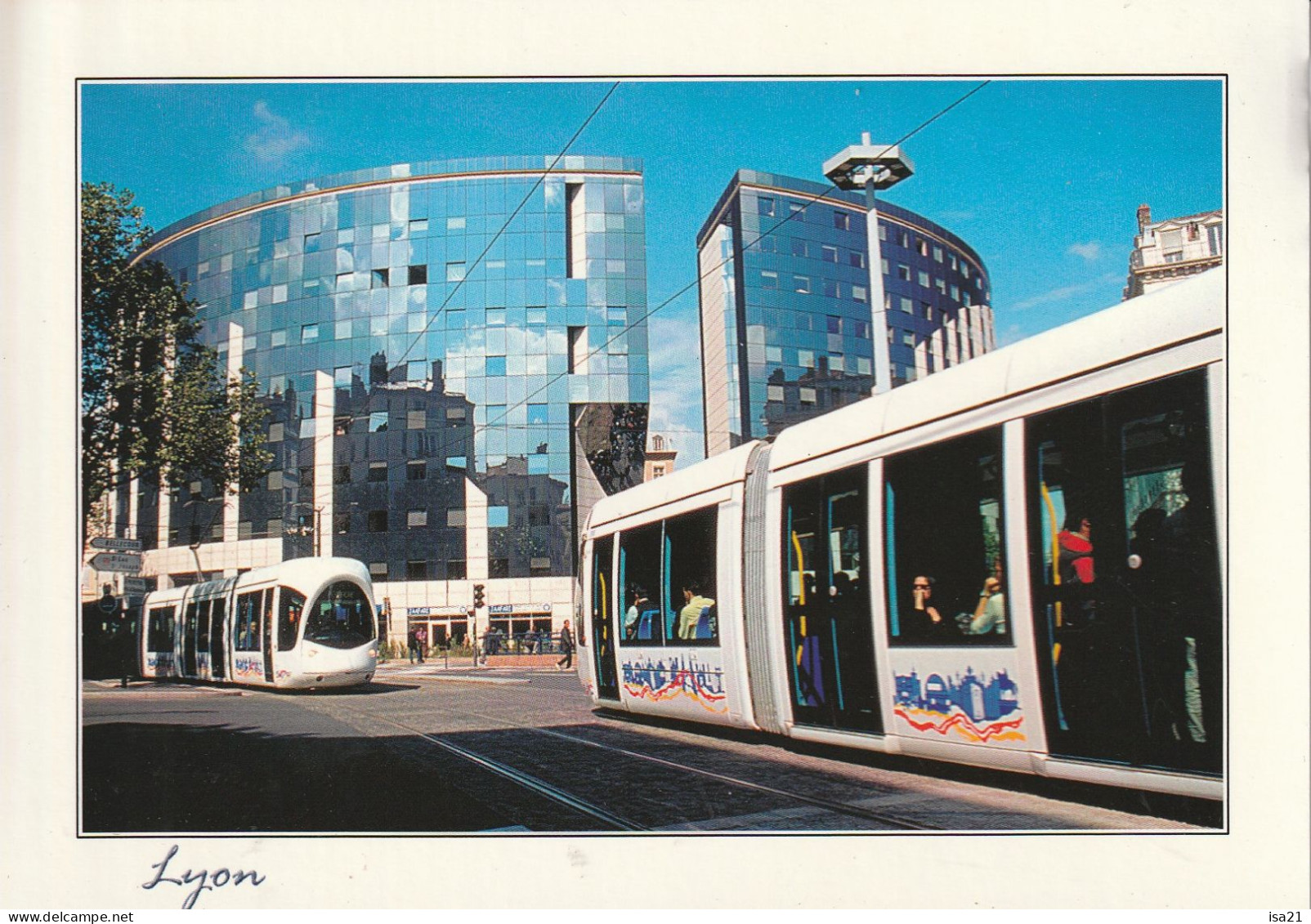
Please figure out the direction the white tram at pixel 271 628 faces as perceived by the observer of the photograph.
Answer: facing the viewer and to the right of the viewer

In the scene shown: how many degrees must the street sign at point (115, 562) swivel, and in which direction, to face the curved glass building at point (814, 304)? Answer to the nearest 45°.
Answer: approximately 90° to its left

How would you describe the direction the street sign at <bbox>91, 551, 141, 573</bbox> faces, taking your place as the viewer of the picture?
facing the viewer

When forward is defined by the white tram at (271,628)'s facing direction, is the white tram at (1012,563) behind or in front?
in front

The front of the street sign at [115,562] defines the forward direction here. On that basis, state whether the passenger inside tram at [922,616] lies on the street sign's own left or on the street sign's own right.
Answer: on the street sign's own left

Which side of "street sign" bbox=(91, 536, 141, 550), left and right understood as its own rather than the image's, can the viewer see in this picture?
front

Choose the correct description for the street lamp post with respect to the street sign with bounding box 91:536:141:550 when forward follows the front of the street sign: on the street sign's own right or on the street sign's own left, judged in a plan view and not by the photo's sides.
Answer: on the street sign's own left
